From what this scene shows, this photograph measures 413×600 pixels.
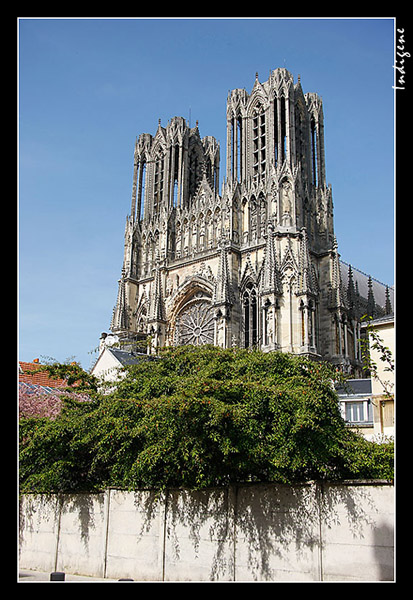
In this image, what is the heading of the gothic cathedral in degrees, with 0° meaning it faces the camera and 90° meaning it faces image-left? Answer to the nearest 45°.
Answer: approximately 45°
